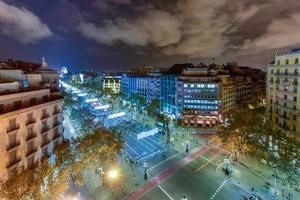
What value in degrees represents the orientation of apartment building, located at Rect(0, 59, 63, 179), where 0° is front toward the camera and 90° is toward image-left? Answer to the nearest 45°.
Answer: approximately 315°
